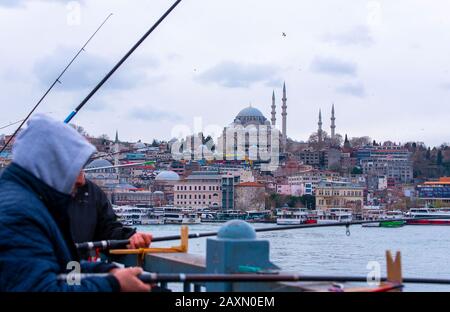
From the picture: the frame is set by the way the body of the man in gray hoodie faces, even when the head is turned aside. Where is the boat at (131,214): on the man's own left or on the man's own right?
on the man's own left

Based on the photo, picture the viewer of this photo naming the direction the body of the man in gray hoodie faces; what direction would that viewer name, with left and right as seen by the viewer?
facing to the right of the viewer

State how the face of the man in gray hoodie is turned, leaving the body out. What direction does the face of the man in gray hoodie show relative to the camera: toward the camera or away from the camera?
away from the camera
